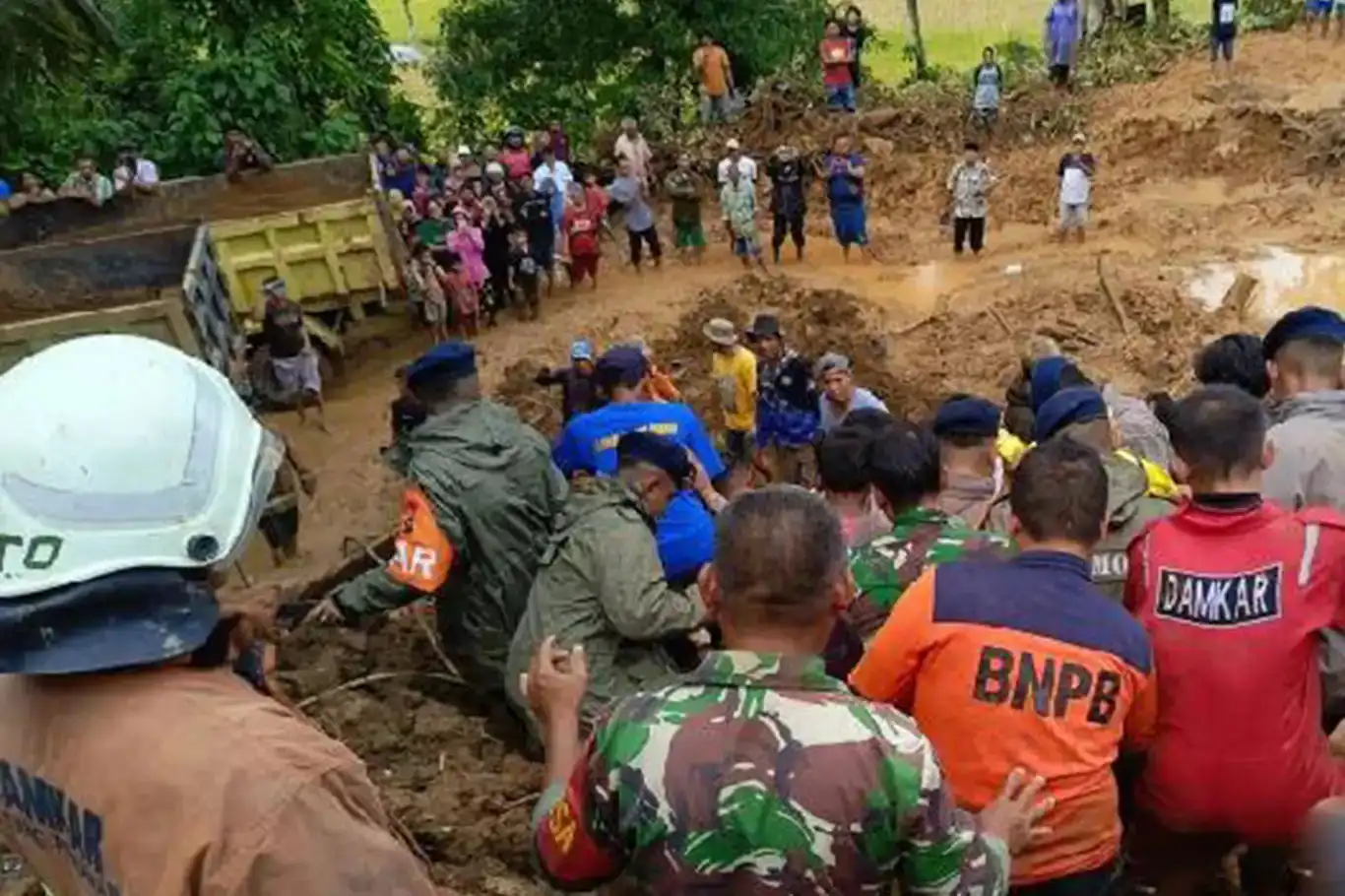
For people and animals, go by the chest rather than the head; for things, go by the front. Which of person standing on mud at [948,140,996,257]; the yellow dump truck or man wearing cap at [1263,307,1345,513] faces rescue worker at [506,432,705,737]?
the person standing on mud

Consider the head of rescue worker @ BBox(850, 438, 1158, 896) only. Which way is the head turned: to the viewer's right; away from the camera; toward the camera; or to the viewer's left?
away from the camera

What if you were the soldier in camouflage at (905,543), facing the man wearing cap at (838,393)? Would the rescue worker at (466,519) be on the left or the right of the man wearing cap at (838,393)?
left

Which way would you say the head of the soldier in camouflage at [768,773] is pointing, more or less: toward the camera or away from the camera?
away from the camera

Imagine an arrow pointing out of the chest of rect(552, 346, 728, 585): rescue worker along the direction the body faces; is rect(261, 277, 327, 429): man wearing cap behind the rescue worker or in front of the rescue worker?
in front

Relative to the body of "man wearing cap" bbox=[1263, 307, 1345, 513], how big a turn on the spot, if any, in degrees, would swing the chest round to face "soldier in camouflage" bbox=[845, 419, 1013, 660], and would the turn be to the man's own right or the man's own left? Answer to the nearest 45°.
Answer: approximately 135° to the man's own left

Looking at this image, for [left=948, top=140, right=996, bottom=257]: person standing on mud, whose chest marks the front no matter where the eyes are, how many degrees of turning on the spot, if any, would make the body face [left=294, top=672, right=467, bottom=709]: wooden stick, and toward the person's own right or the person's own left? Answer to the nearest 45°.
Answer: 0° — they already face it

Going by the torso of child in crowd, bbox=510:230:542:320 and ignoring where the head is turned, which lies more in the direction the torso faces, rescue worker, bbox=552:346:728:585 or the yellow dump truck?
the rescue worker

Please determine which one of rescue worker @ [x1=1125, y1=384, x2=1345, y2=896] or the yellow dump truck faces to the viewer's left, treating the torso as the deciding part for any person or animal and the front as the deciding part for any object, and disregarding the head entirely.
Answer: the yellow dump truck

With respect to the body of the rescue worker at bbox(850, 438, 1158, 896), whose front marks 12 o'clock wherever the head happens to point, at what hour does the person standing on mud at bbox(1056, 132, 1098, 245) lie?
The person standing on mud is roughly at 12 o'clock from the rescue worker.

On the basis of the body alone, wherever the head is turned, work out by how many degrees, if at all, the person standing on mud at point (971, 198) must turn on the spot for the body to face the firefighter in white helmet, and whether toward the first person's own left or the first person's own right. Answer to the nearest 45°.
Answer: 0° — they already face them

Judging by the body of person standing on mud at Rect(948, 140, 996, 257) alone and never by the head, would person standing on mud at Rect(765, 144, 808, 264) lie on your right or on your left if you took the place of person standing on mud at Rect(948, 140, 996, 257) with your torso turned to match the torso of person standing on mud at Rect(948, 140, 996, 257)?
on your right

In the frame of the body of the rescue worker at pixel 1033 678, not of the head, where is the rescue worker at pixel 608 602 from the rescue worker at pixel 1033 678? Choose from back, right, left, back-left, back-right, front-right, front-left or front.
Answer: front-left

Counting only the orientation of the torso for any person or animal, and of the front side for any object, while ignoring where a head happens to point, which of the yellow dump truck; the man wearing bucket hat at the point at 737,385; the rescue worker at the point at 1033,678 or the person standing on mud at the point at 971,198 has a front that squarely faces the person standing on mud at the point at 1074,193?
the rescue worker

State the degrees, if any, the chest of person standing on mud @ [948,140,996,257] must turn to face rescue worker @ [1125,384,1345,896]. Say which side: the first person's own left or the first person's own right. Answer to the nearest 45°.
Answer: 0° — they already face them

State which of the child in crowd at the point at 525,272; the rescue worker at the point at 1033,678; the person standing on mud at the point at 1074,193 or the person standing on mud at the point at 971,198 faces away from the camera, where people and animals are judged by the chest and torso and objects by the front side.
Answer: the rescue worker

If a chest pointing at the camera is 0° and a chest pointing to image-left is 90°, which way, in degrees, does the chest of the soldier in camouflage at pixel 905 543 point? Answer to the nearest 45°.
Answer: approximately 180°

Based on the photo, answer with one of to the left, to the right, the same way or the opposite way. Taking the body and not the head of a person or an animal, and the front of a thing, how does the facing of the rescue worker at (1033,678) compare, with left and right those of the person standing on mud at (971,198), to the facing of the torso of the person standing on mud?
the opposite way
